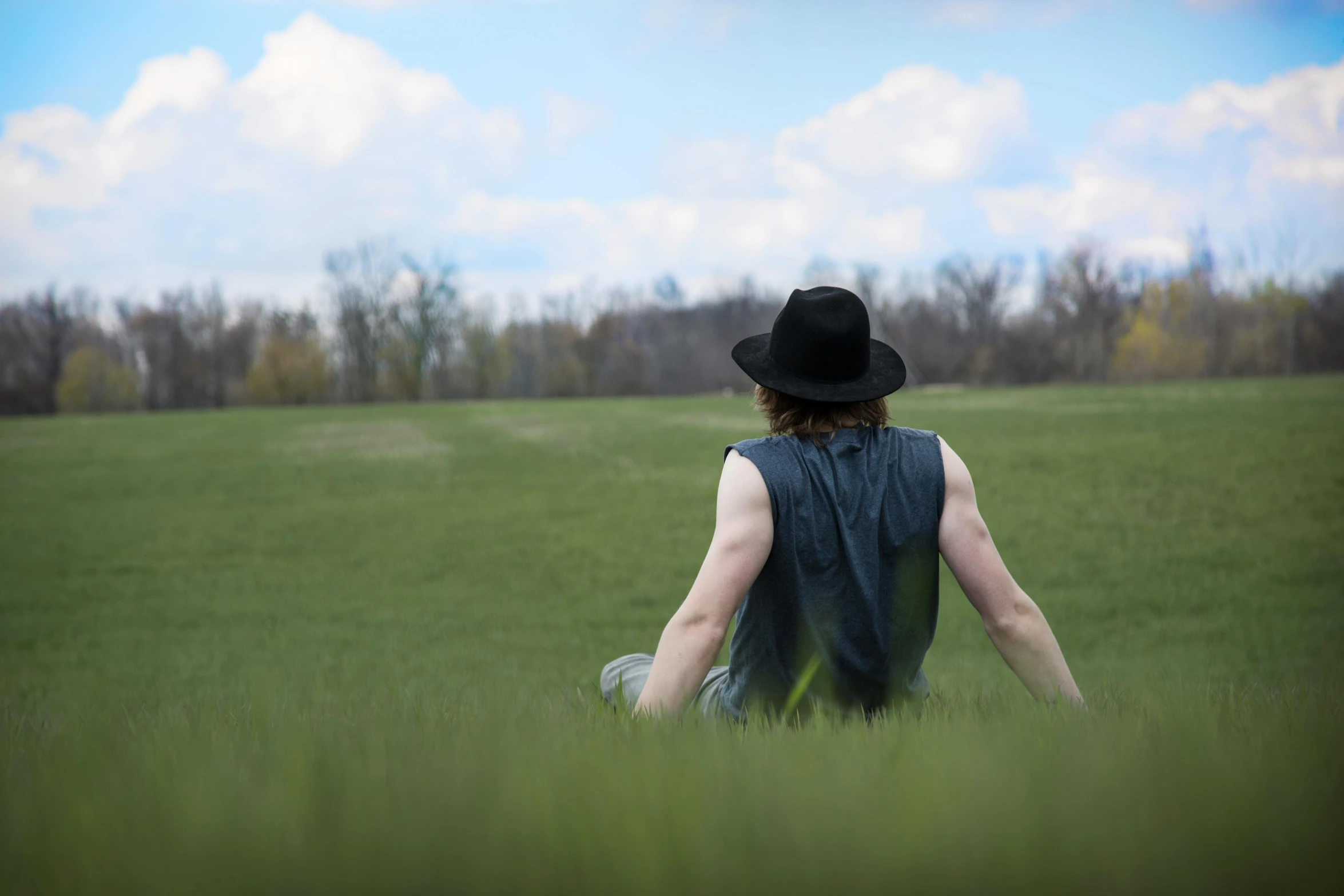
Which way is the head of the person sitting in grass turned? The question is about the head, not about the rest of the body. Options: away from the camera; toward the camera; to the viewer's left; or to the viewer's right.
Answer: away from the camera

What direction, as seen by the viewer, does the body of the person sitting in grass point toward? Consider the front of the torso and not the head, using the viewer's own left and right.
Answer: facing away from the viewer
